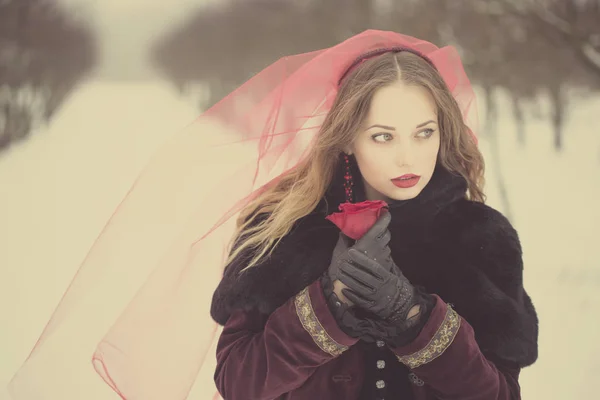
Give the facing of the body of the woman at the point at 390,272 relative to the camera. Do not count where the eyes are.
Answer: toward the camera
